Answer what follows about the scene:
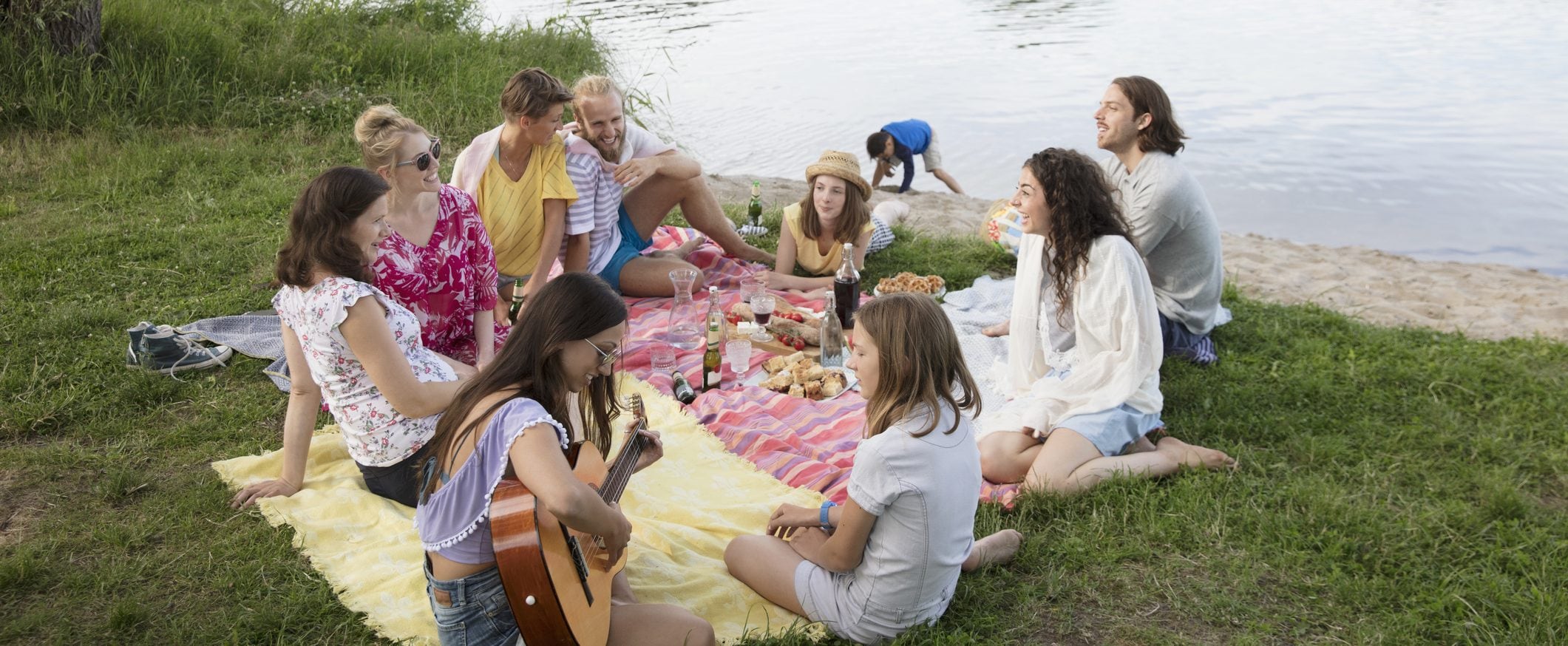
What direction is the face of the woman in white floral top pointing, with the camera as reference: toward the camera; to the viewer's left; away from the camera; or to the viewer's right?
to the viewer's right

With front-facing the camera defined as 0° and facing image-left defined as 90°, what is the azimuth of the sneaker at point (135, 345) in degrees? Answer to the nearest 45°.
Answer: approximately 270°

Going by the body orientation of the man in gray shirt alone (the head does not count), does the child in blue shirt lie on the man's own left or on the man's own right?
on the man's own right

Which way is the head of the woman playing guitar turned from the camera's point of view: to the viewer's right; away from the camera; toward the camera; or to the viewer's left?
to the viewer's right

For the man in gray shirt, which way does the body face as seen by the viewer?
to the viewer's left

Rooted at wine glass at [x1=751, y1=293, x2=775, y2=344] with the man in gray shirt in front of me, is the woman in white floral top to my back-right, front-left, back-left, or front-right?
back-right

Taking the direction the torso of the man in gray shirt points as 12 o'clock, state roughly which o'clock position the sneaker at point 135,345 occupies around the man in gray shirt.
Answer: The sneaker is roughly at 11 o'clock from the man in gray shirt.

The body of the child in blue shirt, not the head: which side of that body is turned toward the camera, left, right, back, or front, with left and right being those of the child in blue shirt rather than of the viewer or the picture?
left

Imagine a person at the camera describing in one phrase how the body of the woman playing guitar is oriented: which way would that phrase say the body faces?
to the viewer's right

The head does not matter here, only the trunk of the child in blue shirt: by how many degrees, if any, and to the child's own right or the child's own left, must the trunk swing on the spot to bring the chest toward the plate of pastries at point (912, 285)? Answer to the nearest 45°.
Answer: approximately 90° to the child's own left

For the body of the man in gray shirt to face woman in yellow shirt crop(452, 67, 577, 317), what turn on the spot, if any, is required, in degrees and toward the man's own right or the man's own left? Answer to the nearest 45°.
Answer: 0° — they already face them

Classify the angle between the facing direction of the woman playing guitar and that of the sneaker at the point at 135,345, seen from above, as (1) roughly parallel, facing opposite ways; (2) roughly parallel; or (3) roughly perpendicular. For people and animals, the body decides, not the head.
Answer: roughly parallel

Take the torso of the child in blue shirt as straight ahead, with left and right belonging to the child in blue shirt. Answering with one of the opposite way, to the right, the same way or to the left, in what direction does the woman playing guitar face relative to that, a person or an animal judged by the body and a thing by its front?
the opposite way

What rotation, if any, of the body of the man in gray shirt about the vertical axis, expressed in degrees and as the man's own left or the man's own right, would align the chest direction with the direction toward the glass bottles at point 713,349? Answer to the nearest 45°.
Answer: approximately 45° to the man's own left
